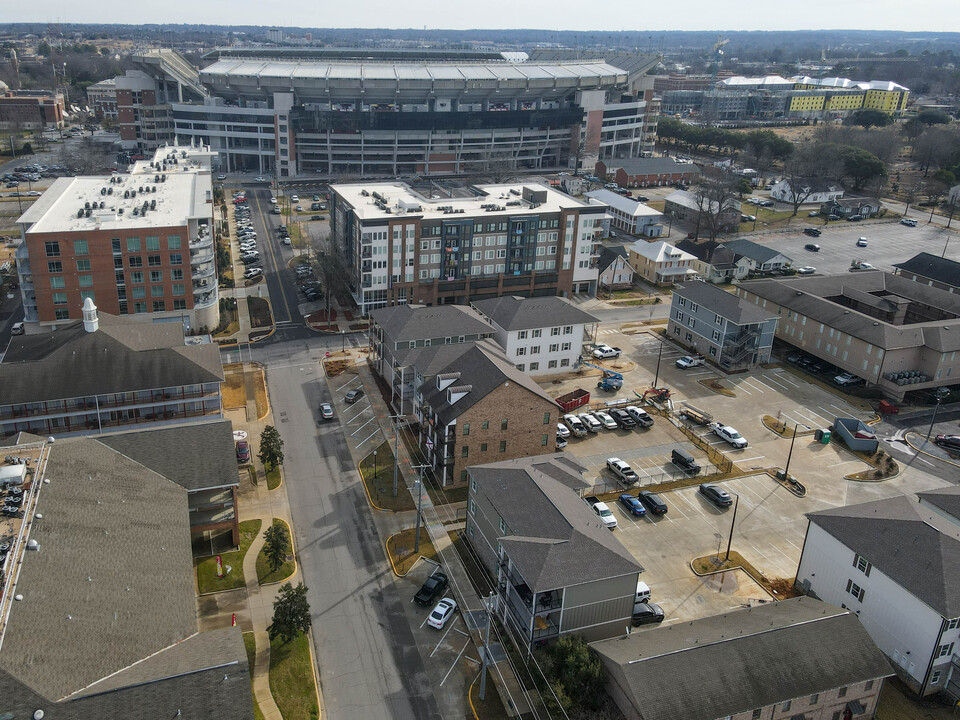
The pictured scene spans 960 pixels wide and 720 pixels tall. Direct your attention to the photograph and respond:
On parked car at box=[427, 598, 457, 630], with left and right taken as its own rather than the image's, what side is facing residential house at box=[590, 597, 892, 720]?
right

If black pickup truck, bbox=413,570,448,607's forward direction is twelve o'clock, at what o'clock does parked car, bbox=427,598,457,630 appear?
The parked car is roughly at 4 o'clock from the black pickup truck.

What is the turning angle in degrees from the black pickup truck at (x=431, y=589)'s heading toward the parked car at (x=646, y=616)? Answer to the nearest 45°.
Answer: approximately 45° to its right

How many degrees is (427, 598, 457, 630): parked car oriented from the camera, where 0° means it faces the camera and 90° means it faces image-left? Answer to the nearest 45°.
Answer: approximately 225°

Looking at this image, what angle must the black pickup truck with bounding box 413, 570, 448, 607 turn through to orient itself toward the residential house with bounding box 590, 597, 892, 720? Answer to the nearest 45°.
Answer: approximately 90° to its right
